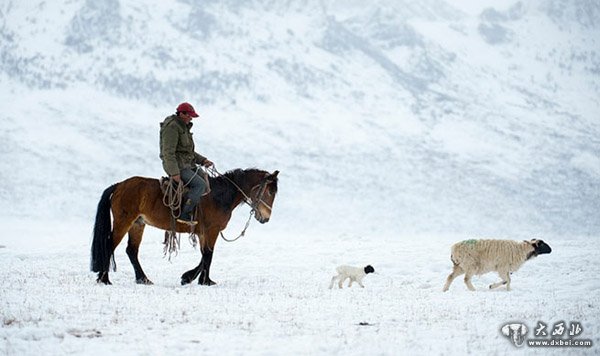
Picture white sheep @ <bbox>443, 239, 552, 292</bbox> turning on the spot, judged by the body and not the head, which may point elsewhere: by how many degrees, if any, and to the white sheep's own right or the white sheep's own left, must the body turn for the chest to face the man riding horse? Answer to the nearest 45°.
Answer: approximately 135° to the white sheep's own right

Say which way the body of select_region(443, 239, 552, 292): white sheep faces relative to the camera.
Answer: to the viewer's right

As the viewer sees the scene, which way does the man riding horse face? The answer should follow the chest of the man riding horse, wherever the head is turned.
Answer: to the viewer's right

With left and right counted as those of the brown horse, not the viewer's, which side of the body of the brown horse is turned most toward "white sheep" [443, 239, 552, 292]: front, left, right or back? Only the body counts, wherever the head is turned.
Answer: front

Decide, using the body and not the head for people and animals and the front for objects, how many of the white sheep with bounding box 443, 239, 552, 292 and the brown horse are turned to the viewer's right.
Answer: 2

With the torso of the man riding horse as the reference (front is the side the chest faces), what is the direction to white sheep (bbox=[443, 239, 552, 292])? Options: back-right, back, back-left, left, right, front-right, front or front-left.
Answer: front

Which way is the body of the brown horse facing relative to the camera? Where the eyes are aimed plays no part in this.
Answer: to the viewer's right
